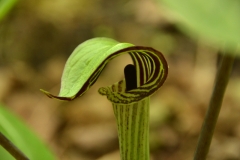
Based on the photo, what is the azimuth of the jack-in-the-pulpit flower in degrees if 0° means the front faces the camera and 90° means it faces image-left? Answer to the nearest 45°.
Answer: approximately 90°
